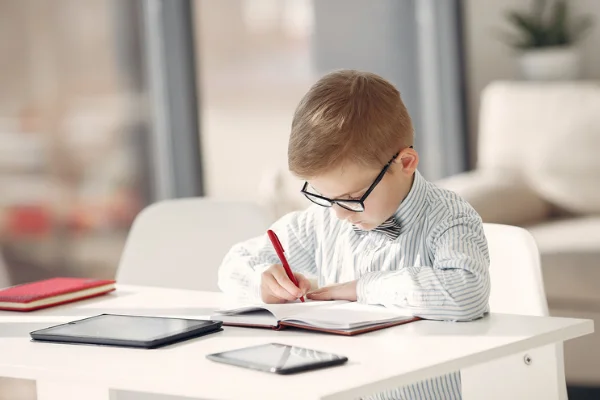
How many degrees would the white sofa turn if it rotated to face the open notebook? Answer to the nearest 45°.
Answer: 0° — it already faces it

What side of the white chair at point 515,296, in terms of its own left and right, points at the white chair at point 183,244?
right

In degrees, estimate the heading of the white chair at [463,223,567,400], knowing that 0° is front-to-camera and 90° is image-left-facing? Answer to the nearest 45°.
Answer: approximately 45°

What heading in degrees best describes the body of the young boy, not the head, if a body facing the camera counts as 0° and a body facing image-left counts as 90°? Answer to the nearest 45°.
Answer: approximately 45°

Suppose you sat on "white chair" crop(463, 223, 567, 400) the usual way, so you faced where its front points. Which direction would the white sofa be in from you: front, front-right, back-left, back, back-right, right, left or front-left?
back-right

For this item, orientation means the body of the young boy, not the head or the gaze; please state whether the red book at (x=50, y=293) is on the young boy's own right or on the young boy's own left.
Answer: on the young boy's own right

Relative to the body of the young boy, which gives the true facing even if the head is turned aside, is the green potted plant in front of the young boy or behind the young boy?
behind

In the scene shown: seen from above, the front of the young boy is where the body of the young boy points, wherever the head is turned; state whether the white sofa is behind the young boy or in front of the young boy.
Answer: behind
